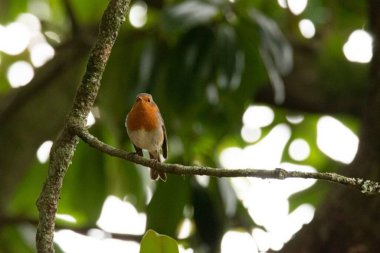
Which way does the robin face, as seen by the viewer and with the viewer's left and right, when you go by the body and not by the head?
facing the viewer and to the left of the viewer
